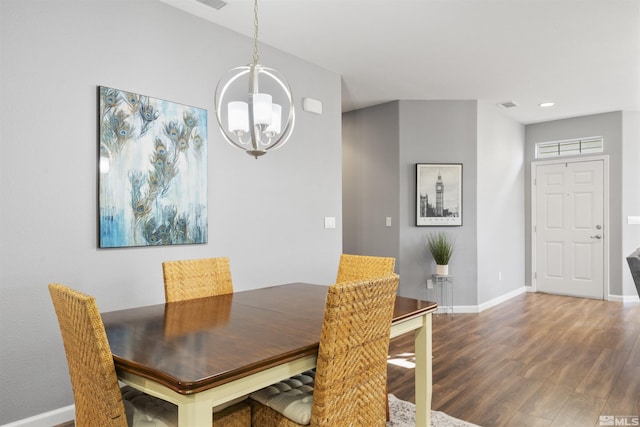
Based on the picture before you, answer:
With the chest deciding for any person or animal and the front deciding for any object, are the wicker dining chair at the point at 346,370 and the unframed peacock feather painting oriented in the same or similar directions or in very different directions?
very different directions

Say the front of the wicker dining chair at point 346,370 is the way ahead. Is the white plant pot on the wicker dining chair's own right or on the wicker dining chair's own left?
on the wicker dining chair's own right

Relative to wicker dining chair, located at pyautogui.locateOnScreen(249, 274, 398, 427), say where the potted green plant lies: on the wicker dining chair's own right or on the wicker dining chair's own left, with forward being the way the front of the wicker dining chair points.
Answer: on the wicker dining chair's own right

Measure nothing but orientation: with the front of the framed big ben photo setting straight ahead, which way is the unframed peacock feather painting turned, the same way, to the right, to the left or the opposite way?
to the left

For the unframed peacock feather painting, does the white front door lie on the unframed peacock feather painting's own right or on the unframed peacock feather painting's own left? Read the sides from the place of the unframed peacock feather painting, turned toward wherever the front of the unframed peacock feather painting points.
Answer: on the unframed peacock feather painting's own left

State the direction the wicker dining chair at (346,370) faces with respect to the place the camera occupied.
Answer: facing away from the viewer and to the left of the viewer

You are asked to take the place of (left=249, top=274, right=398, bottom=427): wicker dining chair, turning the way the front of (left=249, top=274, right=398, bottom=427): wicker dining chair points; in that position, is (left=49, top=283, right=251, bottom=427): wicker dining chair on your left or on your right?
on your left

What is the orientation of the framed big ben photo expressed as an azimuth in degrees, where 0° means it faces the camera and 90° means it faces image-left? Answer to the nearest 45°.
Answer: approximately 0°

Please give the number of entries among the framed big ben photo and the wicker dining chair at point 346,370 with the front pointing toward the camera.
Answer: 1
